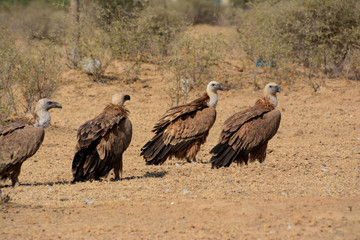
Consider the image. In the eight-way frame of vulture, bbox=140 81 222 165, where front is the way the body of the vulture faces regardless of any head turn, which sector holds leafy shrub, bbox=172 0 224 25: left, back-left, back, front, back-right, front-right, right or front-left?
left

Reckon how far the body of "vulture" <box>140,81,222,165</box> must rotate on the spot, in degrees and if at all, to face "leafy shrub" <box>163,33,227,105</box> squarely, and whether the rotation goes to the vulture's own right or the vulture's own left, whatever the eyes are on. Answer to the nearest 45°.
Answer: approximately 90° to the vulture's own left

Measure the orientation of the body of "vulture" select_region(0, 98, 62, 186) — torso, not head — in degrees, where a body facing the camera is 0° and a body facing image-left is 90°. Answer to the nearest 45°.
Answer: approximately 270°

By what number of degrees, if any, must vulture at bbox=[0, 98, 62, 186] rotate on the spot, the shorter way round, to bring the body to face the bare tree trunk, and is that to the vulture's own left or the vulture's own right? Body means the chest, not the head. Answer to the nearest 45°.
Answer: approximately 90° to the vulture's own left

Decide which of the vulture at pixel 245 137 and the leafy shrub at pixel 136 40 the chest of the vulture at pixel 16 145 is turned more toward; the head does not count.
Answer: the vulture

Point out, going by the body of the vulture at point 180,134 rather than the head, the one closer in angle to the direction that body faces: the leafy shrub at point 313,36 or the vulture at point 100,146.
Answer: the leafy shrub

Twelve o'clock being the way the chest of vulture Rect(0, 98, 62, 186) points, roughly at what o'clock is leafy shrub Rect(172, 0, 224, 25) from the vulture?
The leafy shrub is roughly at 10 o'clock from the vulture.

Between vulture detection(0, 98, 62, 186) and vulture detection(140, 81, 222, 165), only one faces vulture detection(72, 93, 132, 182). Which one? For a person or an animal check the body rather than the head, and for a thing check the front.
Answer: vulture detection(0, 98, 62, 186)

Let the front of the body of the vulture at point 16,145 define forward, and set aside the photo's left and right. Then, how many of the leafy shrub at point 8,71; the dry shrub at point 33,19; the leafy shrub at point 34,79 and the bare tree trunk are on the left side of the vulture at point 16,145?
4

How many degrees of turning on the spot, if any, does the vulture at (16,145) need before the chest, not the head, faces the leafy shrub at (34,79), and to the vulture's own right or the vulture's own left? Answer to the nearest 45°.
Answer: approximately 90° to the vulture's own left

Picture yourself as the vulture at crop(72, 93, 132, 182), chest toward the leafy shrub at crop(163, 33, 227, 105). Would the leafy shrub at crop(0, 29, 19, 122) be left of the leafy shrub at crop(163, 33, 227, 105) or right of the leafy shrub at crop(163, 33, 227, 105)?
left

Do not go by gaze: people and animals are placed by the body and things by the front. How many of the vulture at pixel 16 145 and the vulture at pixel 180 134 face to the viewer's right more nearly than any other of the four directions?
2

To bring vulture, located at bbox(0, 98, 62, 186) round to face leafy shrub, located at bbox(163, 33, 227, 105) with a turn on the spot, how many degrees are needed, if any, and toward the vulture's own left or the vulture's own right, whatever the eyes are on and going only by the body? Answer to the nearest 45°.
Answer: approximately 45° to the vulture's own left

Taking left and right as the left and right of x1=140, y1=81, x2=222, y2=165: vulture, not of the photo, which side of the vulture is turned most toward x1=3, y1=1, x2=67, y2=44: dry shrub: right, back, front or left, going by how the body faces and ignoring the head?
left

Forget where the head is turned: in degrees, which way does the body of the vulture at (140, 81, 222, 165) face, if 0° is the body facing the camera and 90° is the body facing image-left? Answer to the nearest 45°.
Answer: approximately 270°
